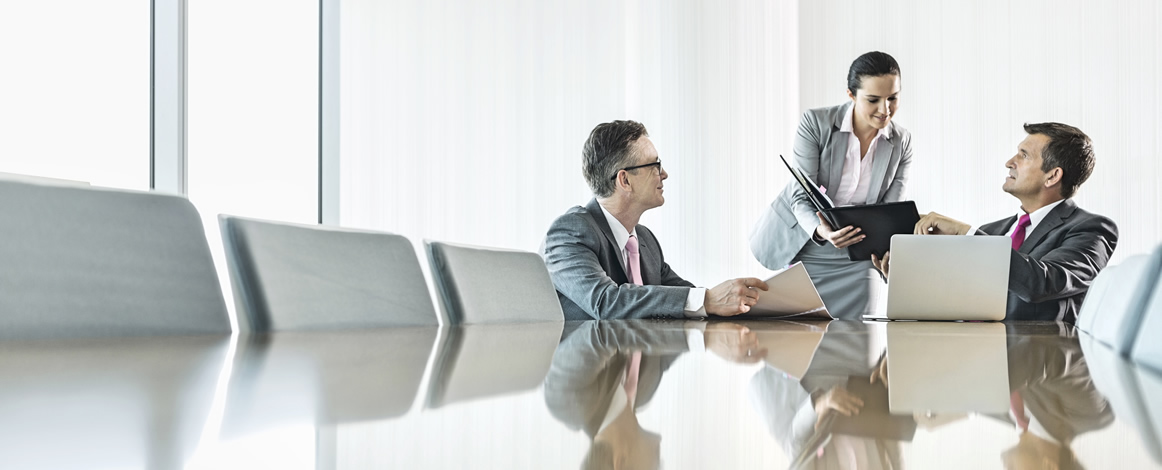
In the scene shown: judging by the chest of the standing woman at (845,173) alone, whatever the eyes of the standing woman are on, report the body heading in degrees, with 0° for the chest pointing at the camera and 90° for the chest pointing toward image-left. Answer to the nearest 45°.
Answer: approximately 315°

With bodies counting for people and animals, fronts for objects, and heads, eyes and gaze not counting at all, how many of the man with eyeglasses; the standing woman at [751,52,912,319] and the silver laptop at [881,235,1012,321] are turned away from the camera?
1

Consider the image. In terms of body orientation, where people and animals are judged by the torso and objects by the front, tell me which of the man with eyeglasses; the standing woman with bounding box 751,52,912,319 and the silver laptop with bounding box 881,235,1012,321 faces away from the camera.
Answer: the silver laptop

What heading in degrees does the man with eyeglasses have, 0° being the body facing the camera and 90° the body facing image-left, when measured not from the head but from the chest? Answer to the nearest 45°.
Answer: approximately 315°

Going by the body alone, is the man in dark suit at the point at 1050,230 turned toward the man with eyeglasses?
yes

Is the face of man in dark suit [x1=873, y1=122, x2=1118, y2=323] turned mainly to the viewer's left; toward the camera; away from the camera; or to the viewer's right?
to the viewer's left

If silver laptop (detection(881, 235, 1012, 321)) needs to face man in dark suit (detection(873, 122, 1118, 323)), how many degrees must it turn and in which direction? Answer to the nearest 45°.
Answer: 0° — it already faces them

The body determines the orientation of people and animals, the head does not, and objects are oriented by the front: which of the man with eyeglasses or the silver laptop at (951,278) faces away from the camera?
the silver laptop

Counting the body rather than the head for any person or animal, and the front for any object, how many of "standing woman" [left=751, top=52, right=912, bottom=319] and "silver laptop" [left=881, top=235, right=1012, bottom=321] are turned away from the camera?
1

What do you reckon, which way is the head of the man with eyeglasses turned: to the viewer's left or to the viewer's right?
to the viewer's right

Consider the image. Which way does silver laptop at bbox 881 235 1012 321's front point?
away from the camera

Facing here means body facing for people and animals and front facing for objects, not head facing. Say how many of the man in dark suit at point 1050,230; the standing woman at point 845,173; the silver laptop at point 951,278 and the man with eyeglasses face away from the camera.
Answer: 1
